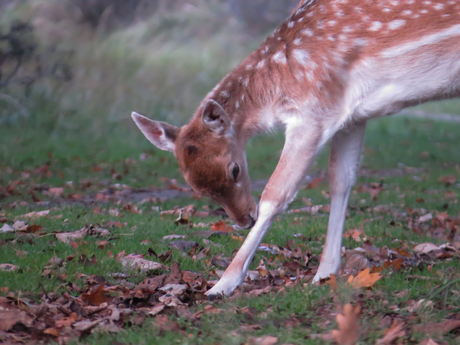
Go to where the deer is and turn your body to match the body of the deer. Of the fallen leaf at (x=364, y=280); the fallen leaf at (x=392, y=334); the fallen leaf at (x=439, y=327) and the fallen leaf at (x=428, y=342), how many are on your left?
4

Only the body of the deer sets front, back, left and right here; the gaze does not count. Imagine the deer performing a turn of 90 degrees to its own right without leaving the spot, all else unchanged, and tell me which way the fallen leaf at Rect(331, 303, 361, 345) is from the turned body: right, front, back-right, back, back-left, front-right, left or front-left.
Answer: back

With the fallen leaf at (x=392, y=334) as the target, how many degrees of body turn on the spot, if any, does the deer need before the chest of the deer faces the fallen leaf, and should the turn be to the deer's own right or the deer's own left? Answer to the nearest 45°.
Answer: approximately 90° to the deer's own left

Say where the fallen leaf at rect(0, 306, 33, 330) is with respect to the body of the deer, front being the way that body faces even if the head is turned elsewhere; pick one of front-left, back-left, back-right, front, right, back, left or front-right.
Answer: front-left

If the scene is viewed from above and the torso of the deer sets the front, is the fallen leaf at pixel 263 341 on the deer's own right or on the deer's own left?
on the deer's own left

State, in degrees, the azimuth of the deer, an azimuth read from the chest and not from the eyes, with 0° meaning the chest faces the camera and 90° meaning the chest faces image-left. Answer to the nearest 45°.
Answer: approximately 90°

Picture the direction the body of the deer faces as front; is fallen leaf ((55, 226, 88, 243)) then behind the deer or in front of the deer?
in front
